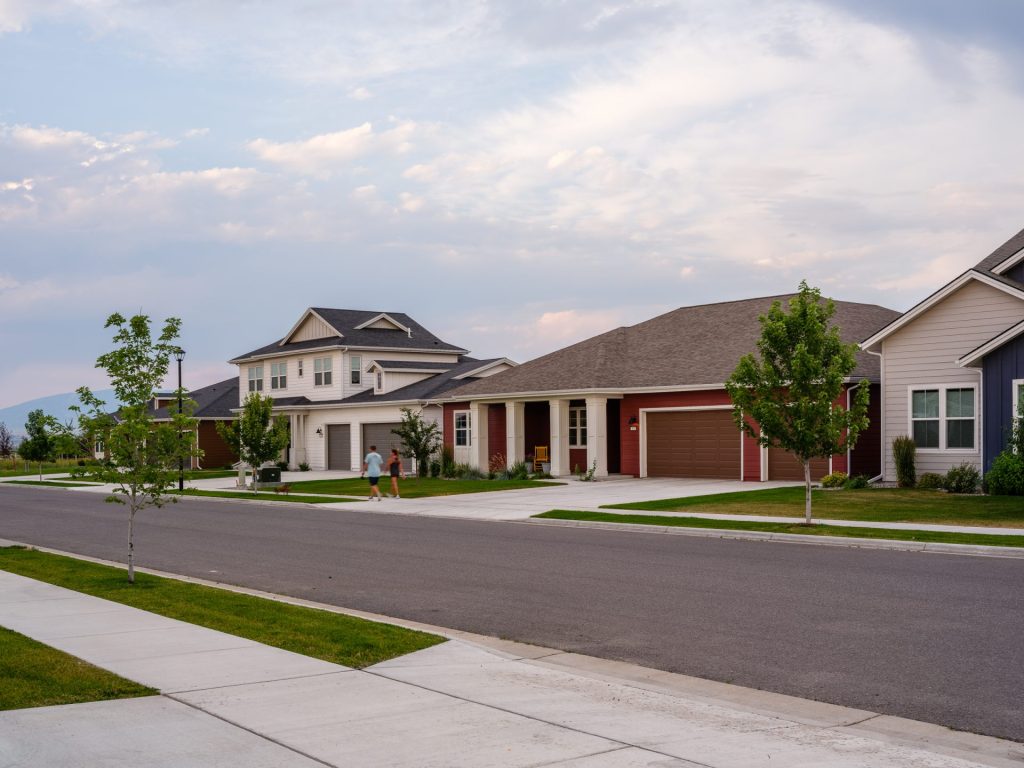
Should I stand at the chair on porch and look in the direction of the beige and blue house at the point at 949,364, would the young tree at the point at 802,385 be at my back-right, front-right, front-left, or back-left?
front-right

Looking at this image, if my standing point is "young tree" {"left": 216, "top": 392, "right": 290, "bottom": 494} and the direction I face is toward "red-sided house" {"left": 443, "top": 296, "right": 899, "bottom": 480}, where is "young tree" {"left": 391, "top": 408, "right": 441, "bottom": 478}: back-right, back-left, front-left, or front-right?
front-left

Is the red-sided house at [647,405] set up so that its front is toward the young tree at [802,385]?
no

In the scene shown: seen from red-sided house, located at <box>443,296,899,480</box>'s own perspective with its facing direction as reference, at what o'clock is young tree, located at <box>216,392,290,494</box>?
The young tree is roughly at 1 o'clock from the red-sided house.

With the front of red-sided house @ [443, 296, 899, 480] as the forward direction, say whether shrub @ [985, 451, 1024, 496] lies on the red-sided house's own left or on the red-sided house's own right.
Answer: on the red-sided house's own left

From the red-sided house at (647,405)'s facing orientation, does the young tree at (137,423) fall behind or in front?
in front

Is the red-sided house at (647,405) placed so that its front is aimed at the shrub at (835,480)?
no

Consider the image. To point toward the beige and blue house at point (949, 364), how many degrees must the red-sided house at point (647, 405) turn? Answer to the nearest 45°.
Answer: approximately 90° to its left

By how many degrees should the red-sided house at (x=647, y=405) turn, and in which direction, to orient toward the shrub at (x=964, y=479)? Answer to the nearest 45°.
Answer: approximately 90° to its left

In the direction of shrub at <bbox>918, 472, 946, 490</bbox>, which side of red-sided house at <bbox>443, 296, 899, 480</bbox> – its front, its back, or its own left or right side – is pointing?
left
